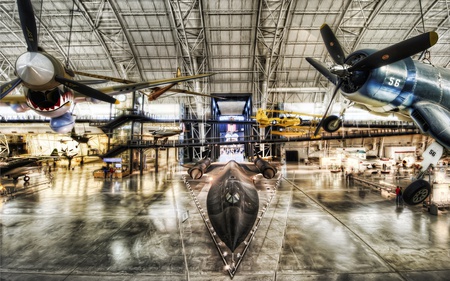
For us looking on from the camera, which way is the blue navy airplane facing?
facing the viewer and to the left of the viewer

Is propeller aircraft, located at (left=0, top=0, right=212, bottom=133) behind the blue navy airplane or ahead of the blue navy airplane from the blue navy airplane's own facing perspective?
ahead
